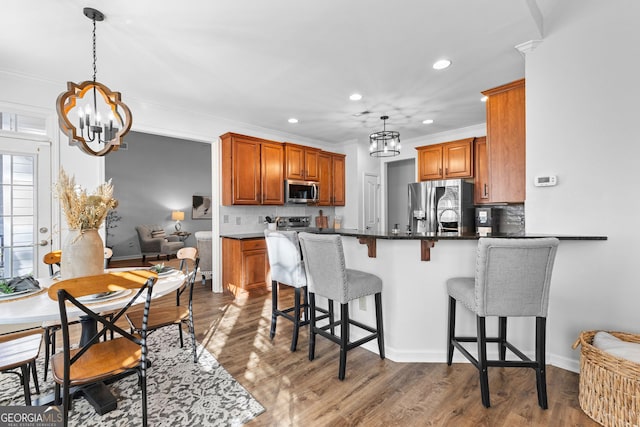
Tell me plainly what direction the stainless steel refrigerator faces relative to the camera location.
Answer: facing the viewer and to the left of the viewer

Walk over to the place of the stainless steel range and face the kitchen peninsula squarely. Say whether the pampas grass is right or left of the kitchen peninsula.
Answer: right

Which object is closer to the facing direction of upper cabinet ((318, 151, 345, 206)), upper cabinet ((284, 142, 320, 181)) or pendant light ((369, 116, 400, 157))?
the pendant light

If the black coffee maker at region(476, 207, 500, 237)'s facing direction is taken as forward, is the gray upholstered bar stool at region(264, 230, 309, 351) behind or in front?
in front

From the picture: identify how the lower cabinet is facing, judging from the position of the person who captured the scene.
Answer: facing the viewer and to the right of the viewer

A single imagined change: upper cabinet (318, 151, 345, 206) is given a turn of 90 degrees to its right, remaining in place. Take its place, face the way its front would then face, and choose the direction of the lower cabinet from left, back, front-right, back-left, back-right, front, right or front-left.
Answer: front

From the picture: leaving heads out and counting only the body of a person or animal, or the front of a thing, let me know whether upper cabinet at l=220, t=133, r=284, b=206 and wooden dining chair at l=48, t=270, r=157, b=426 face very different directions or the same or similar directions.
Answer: very different directions

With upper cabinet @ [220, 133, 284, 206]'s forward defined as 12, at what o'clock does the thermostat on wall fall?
The thermostat on wall is roughly at 12 o'clock from the upper cabinet.

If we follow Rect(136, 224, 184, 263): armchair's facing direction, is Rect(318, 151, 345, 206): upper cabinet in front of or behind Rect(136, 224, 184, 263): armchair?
in front
